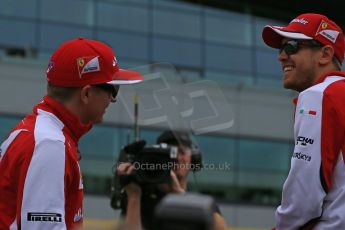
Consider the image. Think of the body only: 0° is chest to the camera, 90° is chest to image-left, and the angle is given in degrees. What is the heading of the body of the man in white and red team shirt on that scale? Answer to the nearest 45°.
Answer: approximately 90°

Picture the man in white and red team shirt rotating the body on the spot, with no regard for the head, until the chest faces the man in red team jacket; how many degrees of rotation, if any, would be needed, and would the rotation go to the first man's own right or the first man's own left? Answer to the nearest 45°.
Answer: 0° — they already face them

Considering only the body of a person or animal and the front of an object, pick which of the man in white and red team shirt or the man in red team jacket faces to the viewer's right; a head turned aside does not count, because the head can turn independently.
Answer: the man in red team jacket

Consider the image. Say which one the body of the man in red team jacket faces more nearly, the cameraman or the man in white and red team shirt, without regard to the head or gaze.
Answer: the man in white and red team shirt

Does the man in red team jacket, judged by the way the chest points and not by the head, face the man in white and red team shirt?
yes

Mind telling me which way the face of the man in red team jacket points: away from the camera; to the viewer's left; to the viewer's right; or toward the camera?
to the viewer's right

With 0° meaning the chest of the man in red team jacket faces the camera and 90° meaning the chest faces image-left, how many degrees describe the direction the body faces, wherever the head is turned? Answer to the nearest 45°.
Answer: approximately 270°

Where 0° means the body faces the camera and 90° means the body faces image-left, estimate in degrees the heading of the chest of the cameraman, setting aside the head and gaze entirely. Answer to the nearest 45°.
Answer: approximately 0°

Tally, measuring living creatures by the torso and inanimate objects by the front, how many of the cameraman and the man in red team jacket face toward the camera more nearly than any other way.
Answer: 1

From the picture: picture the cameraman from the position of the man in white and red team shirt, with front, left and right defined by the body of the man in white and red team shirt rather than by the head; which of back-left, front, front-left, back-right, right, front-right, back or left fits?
front-right
